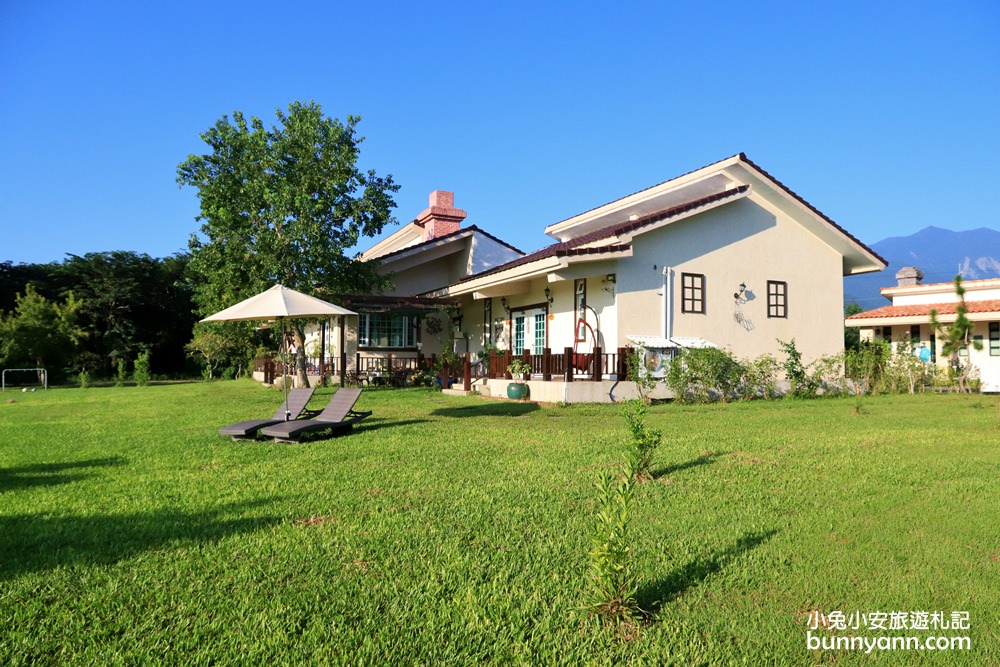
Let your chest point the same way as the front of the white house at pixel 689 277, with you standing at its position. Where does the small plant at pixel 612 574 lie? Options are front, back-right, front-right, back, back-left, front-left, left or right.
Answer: front-left

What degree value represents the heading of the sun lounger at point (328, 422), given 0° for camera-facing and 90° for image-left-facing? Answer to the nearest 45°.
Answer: approximately 45°

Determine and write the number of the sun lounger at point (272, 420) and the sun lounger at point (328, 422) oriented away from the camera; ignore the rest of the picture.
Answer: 0

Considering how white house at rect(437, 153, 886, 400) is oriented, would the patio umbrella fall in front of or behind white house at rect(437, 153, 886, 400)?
in front

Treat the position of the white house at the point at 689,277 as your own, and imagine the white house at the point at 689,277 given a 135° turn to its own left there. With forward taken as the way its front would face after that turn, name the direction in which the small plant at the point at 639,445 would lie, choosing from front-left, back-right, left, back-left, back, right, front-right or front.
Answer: right

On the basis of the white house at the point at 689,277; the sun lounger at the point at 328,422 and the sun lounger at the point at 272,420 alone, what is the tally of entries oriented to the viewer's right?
0

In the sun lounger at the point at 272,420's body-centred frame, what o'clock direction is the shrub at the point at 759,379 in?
The shrub is roughly at 7 o'clock from the sun lounger.

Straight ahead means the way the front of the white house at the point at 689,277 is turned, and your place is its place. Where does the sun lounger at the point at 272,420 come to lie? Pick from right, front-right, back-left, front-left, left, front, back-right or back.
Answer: front

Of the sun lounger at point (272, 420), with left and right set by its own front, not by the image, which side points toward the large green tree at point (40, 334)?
right

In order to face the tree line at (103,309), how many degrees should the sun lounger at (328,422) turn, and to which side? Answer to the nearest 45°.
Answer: approximately 135° to its right

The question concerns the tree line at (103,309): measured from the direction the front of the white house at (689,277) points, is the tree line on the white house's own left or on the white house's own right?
on the white house's own right

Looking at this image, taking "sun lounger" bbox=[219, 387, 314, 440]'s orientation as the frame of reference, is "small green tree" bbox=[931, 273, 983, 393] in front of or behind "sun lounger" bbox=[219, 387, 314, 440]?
behind

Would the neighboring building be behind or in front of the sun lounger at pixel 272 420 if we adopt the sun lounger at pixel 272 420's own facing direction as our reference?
behind

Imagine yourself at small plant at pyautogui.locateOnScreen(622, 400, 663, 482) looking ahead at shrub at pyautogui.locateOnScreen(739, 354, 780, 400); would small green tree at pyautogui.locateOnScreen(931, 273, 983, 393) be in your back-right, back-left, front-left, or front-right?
front-right

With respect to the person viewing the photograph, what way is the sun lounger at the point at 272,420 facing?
facing the viewer and to the left of the viewer
